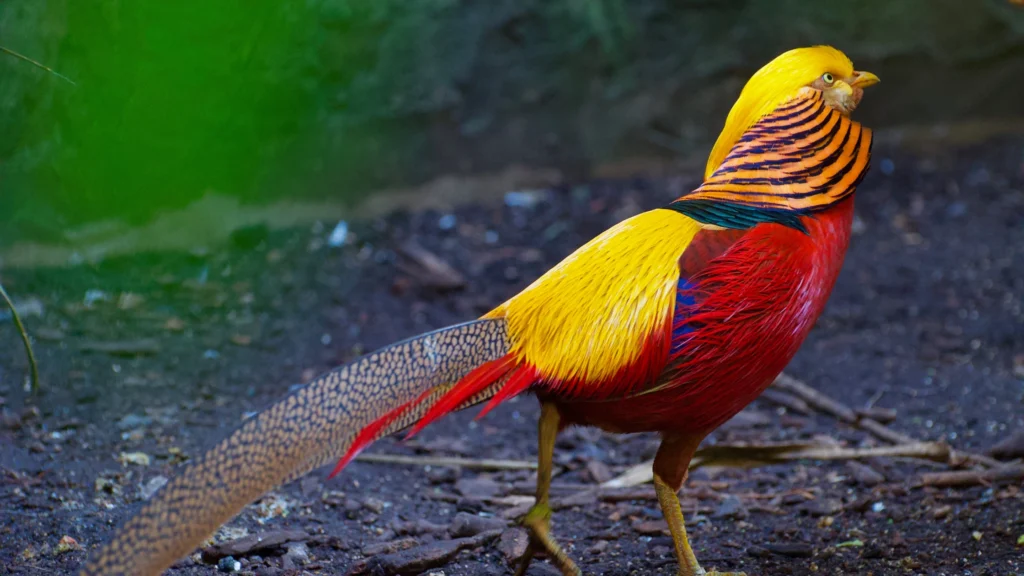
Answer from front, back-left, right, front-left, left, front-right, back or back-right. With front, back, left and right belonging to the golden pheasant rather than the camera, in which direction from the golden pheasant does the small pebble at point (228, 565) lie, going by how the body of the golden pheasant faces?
back

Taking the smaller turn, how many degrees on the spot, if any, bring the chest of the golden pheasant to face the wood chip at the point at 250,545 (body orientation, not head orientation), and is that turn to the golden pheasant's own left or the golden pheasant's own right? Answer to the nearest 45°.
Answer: approximately 180°

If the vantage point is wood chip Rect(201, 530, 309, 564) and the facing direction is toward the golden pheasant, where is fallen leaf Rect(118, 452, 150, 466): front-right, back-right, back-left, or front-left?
back-left

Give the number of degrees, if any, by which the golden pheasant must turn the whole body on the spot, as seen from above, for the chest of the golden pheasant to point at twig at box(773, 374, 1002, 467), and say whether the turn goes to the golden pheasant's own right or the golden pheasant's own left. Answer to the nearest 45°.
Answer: approximately 45° to the golden pheasant's own left

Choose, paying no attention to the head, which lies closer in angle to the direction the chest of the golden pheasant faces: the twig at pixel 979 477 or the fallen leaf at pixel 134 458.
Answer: the twig

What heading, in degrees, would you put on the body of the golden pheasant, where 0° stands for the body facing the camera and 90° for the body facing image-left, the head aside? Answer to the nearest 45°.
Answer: approximately 270°

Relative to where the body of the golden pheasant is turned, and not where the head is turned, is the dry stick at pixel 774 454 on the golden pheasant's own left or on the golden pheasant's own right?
on the golden pheasant's own left

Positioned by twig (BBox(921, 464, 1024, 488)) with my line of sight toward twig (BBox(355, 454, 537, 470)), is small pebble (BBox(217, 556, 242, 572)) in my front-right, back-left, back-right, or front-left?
front-left

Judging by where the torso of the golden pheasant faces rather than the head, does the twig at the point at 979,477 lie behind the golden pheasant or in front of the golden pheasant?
in front

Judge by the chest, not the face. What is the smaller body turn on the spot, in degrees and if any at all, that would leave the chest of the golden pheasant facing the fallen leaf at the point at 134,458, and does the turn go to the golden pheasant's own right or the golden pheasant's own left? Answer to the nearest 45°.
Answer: approximately 135° to the golden pheasant's own left

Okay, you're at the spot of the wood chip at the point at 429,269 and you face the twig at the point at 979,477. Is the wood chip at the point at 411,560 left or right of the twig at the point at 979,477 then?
right

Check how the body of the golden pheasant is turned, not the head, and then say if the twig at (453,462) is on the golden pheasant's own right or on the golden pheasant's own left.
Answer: on the golden pheasant's own left
